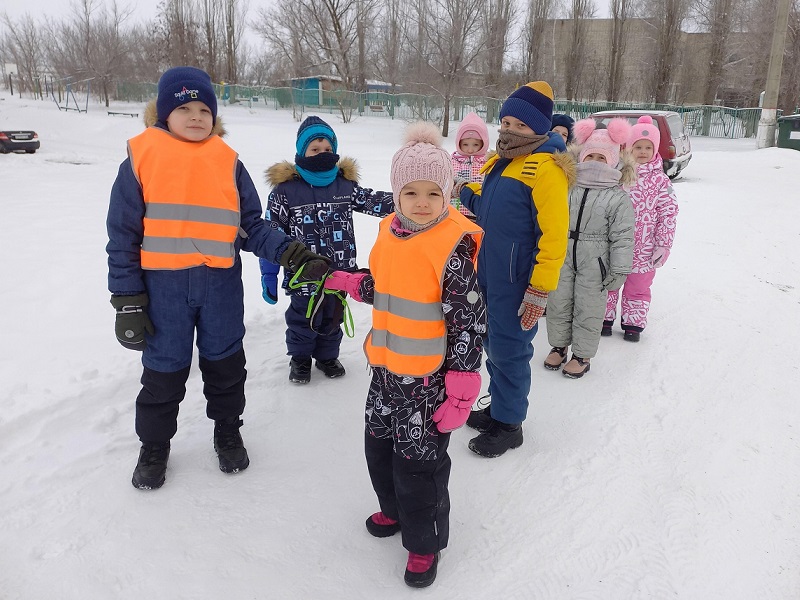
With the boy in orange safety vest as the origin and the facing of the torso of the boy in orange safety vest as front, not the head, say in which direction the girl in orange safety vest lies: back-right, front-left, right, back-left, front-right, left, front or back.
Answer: front-left

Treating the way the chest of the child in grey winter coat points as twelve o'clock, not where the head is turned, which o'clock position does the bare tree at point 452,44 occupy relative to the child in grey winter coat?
The bare tree is roughly at 4 o'clock from the child in grey winter coat.

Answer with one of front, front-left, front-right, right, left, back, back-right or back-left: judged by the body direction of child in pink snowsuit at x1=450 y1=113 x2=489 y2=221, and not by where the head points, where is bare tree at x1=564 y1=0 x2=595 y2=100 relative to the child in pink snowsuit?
back

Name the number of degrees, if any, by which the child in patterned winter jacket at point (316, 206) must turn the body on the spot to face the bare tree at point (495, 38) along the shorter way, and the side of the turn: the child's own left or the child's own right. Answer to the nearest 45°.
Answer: approximately 180°

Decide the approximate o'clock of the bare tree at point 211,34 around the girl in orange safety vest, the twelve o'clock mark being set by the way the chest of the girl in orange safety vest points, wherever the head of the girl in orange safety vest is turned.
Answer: The bare tree is roughly at 4 o'clock from the girl in orange safety vest.

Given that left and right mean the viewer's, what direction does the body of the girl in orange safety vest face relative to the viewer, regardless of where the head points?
facing the viewer and to the left of the viewer

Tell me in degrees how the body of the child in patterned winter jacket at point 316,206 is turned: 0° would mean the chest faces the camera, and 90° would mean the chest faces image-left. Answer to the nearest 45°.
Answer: approximately 0°
